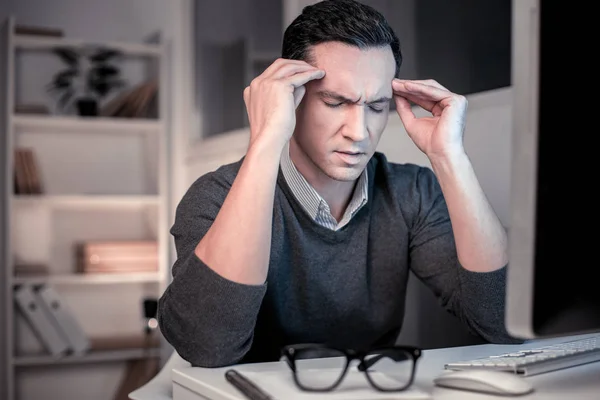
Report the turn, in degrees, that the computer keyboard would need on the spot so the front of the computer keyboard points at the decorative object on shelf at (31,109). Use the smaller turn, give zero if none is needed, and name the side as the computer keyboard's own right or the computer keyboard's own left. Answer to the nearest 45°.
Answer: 0° — it already faces it

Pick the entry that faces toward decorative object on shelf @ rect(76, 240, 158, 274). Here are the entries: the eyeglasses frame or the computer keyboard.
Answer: the computer keyboard

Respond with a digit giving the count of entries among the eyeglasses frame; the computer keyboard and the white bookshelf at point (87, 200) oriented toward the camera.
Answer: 2

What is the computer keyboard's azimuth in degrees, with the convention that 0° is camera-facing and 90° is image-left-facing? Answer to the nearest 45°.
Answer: approximately 135°

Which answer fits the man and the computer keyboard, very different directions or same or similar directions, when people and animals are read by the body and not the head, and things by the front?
very different directions

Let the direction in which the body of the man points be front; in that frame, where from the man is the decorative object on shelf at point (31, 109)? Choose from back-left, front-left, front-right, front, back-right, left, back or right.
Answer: back

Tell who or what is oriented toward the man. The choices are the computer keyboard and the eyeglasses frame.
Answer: the computer keyboard

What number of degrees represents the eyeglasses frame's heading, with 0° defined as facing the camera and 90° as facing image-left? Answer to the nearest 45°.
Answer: approximately 0°

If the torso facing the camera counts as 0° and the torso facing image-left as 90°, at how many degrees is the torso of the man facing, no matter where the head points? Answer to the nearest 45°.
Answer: approximately 315°

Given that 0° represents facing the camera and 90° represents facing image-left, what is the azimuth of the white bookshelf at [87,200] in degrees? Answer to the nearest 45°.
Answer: approximately 0°
